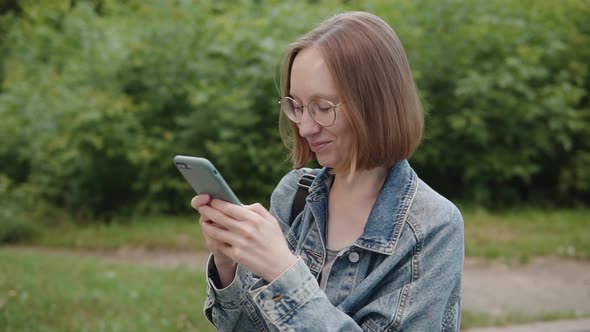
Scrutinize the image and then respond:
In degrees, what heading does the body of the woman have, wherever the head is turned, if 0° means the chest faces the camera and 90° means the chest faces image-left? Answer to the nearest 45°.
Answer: approximately 45°

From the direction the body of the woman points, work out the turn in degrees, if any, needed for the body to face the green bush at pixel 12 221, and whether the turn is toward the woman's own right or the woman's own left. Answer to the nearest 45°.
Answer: approximately 90° to the woman's own right
